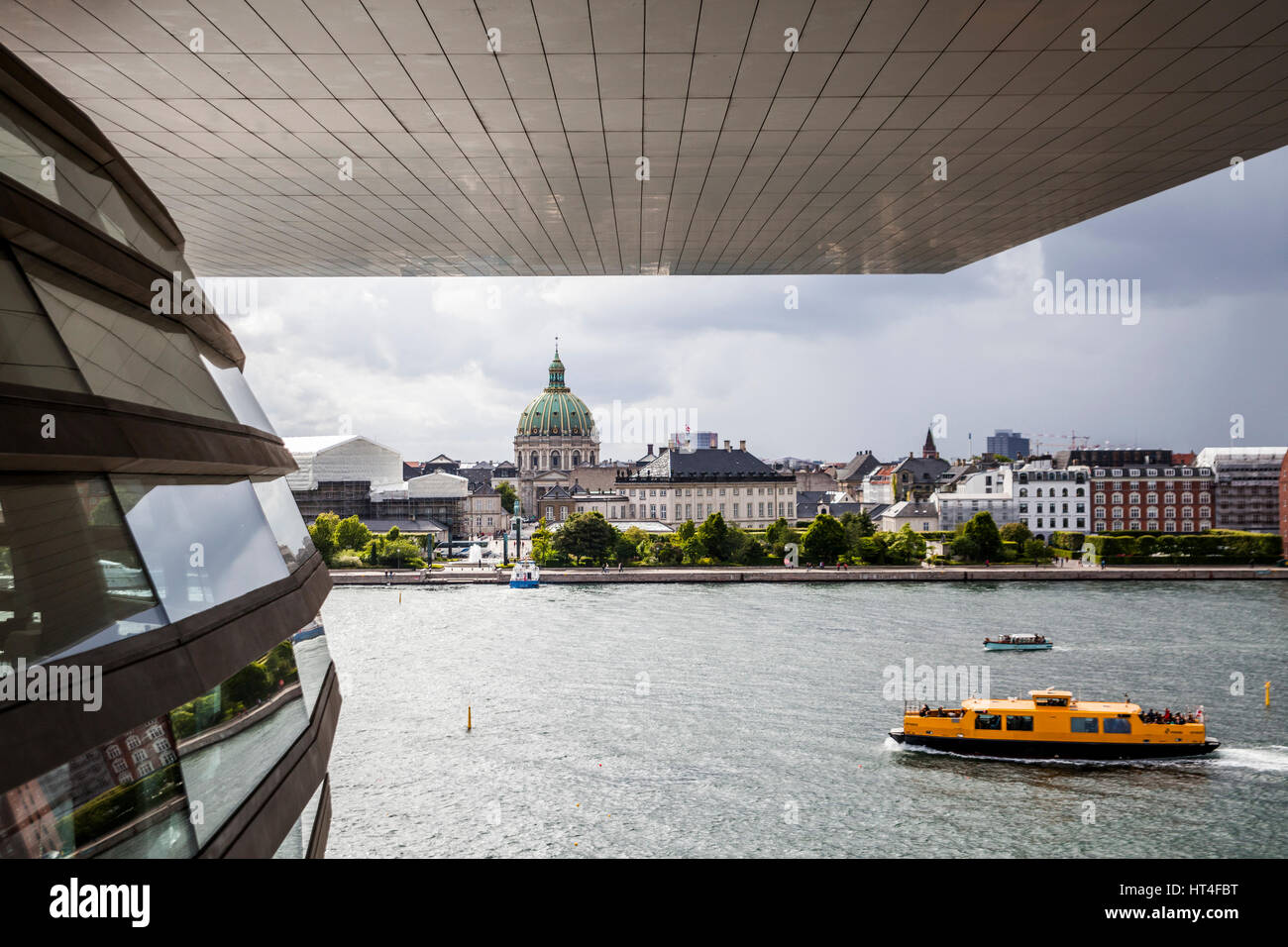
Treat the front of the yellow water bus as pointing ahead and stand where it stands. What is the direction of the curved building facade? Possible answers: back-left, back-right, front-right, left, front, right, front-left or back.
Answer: left

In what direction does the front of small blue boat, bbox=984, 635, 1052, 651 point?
to the viewer's left

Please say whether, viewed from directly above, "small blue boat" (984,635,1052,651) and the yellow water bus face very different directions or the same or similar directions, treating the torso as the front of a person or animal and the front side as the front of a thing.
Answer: same or similar directions

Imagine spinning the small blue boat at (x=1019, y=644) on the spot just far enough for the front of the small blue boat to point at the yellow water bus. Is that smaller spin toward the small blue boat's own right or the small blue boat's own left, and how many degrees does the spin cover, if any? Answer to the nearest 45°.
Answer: approximately 90° to the small blue boat's own left

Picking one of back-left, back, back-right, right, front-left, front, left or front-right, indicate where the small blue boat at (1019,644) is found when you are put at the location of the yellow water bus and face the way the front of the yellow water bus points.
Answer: right

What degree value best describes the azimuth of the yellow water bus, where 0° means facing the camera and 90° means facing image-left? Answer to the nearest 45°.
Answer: approximately 90°
